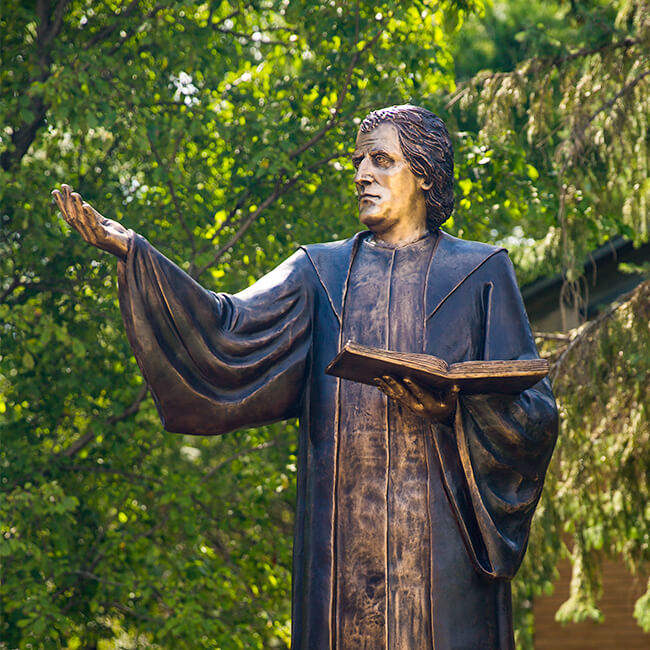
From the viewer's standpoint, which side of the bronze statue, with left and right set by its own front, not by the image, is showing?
front

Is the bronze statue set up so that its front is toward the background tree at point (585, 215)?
no

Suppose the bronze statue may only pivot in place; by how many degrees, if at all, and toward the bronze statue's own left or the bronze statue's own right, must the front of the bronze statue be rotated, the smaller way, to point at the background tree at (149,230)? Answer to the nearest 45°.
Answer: approximately 180°

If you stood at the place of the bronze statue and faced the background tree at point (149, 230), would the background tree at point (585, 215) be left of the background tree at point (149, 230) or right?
right
